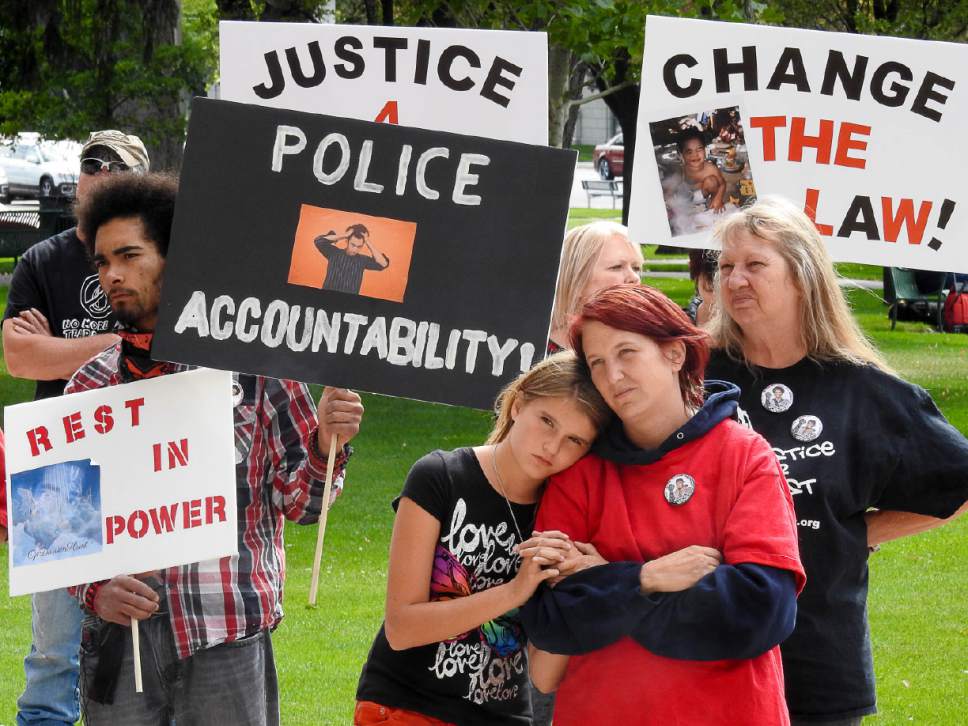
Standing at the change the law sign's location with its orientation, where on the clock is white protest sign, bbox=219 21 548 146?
The white protest sign is roughly at 3 o'clock from the change the law sign.

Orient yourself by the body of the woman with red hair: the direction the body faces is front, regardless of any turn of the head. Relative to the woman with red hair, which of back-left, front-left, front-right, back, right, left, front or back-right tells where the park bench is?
back-right

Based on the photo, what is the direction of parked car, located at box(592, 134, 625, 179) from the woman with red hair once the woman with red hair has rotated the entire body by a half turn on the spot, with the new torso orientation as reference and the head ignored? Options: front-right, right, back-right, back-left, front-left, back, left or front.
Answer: front-left

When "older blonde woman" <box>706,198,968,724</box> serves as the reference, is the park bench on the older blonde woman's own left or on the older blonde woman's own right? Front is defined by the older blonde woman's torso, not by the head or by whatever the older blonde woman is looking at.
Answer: on the older blonde woman's own right

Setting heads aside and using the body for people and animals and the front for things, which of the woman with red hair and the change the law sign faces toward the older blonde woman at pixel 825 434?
the change the law sign

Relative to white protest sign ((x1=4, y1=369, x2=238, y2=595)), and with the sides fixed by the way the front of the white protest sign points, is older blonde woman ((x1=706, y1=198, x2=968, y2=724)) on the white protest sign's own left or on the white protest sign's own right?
on the white protest sign's own left

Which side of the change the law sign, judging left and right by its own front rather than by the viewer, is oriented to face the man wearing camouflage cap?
right

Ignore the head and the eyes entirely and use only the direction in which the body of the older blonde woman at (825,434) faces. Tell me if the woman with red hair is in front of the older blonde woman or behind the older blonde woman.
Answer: in front

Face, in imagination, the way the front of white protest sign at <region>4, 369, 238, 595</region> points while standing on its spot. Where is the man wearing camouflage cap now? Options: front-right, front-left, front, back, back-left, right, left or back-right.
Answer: back

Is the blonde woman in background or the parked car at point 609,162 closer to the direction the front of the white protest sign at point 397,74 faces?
the blonde woman in background

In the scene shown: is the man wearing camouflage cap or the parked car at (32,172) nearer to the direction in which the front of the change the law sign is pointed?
the man wearing camouflage cap

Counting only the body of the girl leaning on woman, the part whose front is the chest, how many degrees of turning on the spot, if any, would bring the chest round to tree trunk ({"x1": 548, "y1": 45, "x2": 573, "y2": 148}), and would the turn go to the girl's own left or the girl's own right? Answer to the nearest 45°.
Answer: approximately 135° to the girl's own left

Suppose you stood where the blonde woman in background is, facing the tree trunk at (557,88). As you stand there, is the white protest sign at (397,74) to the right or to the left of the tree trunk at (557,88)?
left

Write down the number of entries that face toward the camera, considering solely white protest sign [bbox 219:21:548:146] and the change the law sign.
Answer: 2

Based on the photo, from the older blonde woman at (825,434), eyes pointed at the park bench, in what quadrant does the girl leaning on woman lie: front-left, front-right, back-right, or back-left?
back-left
